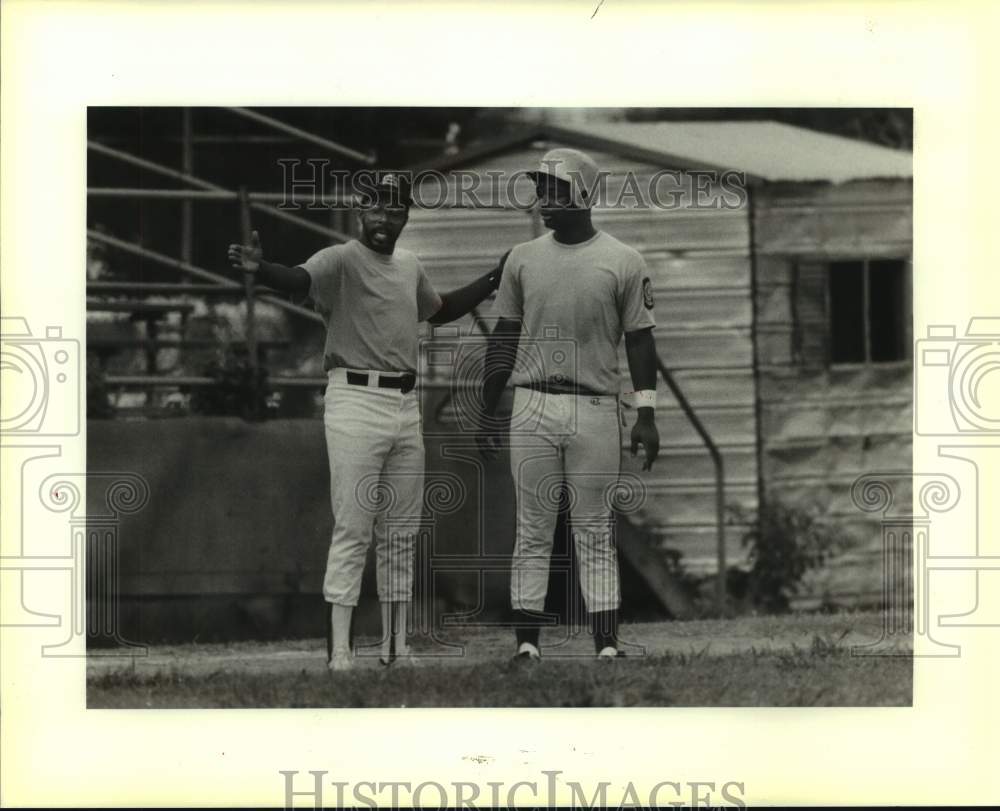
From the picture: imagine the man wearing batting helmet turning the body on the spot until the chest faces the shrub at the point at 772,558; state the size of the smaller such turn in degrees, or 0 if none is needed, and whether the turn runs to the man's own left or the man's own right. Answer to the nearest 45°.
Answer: approximately 135° to the man's own left

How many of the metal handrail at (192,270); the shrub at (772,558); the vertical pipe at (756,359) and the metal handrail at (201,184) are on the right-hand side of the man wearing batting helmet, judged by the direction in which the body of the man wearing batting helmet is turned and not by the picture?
2

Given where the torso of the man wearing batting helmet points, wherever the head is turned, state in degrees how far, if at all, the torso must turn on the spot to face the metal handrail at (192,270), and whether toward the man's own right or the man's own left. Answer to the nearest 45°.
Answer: approximately 90° to the man's own right

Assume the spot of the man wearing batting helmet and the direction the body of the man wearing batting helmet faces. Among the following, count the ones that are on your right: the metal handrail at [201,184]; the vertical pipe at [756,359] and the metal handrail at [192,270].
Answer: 2

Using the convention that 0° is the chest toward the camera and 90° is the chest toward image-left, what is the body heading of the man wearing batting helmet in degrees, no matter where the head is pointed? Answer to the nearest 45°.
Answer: approximately 0°

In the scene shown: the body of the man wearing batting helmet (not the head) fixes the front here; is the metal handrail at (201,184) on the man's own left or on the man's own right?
on the man's own right
